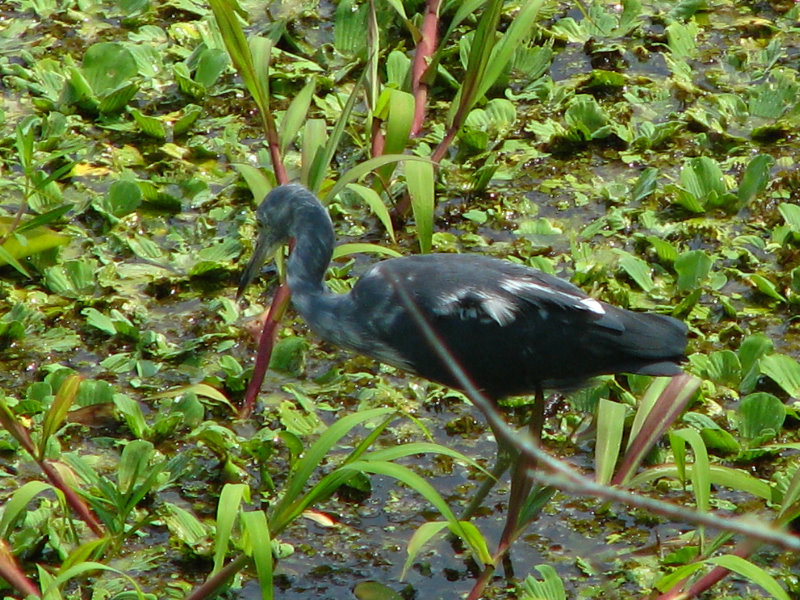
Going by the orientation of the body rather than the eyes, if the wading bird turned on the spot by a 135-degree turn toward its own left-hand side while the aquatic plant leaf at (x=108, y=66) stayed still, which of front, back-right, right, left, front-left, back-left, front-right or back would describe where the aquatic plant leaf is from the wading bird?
back

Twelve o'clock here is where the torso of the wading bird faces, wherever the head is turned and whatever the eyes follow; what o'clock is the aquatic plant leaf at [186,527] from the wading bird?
The aquatic plant leaf is roughly at 11 o'clock from the wading bird.

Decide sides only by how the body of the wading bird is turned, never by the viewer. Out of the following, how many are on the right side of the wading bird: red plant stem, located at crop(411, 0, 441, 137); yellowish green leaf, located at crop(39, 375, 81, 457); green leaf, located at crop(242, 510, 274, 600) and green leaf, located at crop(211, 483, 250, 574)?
1

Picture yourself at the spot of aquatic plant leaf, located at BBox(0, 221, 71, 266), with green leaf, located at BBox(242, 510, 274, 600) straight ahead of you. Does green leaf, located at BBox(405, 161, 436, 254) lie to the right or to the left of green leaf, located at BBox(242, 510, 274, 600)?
left

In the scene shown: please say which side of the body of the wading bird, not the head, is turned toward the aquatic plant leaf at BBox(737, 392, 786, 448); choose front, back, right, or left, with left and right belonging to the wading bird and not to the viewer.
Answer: back

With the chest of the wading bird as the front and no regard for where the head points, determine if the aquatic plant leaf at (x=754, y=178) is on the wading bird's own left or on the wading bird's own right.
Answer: on the wading bird's own right

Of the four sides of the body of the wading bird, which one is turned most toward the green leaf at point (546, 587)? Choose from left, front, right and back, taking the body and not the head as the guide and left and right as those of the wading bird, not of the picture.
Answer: left

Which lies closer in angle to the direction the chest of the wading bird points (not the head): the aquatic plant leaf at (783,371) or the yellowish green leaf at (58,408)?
the yellowish green leaf

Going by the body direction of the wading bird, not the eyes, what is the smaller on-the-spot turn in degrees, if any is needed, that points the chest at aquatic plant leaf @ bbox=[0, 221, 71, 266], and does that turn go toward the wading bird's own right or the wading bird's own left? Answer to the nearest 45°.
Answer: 0° — it already faces it

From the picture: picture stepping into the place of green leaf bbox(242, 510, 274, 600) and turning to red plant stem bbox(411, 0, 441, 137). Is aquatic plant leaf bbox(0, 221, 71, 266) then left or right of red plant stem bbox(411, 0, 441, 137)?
left

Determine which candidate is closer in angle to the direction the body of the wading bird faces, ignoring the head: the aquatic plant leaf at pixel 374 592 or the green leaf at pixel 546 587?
the aquatic plant leaf

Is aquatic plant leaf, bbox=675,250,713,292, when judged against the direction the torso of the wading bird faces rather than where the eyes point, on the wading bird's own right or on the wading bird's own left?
on the wading bird's own right

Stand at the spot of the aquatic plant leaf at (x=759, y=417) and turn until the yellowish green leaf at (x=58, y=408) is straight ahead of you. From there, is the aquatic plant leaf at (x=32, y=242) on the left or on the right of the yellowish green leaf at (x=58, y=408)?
right

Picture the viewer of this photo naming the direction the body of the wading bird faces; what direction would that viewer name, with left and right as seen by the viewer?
facing to the left of the viewer

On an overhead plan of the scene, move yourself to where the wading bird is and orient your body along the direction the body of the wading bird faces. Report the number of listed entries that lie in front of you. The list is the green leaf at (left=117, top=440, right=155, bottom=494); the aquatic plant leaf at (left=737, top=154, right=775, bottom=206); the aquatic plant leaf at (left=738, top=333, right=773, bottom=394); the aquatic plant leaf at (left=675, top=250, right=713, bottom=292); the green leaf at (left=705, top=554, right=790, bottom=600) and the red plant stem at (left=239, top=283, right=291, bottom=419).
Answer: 2

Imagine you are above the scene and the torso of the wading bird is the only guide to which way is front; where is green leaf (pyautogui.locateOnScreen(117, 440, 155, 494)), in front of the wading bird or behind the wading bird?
in front

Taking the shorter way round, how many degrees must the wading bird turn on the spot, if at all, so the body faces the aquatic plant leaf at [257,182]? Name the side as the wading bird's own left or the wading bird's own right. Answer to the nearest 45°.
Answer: approximately 45° to the wading bird's own right
